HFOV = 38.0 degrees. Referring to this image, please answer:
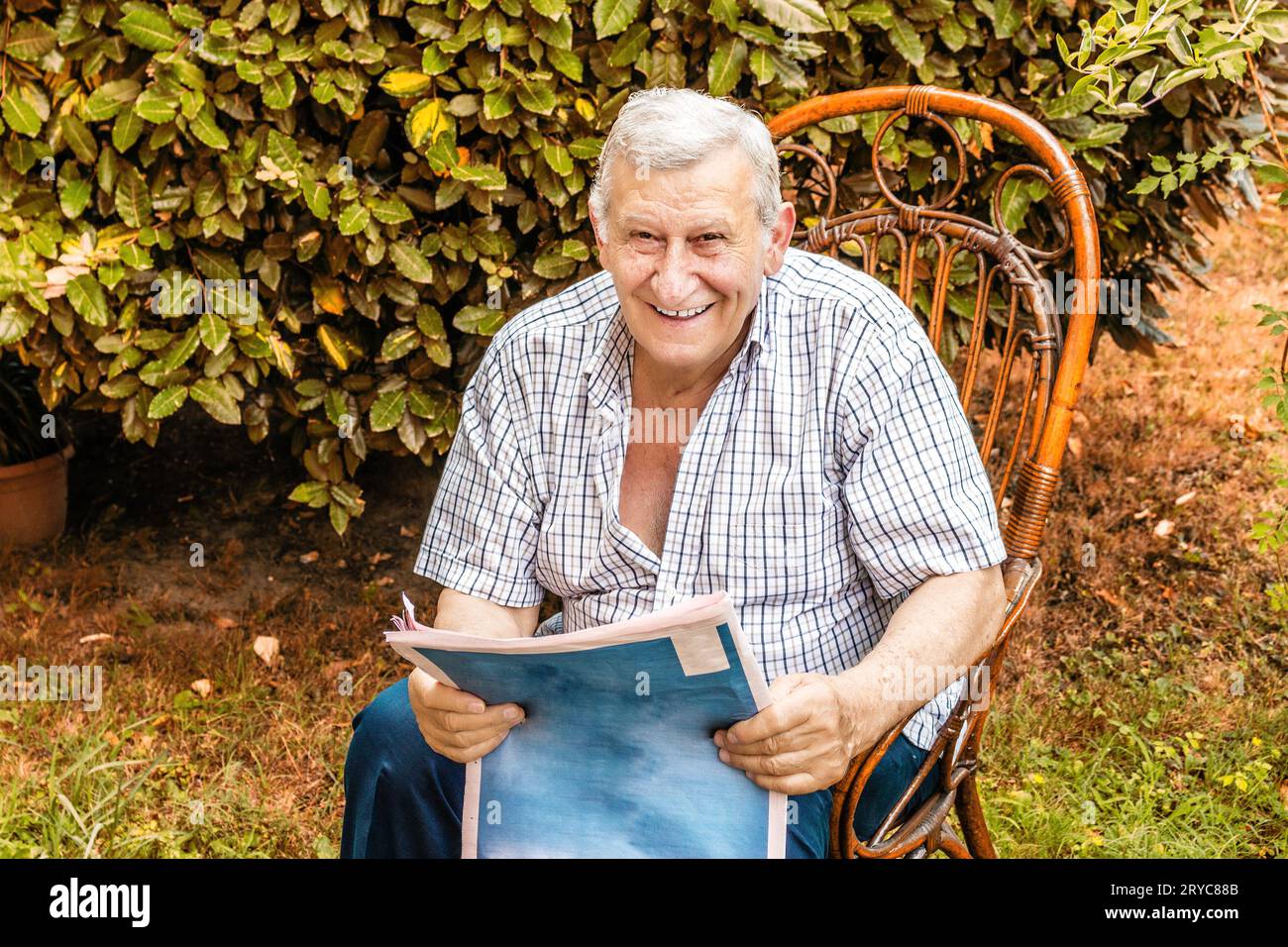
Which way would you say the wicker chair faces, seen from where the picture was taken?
facing the viewer and to the left of the viewer

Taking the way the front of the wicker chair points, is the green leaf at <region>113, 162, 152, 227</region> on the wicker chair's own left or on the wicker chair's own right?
on the wicker chair's own right
